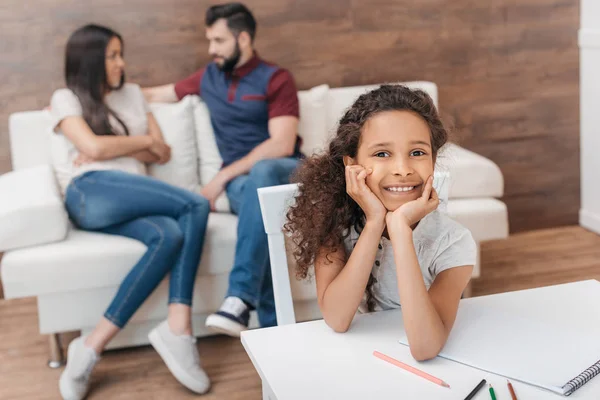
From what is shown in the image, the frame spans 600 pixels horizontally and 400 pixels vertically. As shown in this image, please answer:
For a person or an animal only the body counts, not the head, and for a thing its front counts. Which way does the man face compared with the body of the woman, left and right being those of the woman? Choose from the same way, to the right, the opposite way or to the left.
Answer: to the right

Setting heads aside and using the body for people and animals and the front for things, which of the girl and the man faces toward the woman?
the man

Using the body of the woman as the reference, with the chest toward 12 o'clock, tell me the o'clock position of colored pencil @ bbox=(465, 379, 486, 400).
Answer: The colored pencil is roughly at 1 o'clock from the woman.

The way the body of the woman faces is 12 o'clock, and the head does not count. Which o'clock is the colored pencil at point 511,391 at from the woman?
The colored pencil is roughly at 1 o'clock from the woman.

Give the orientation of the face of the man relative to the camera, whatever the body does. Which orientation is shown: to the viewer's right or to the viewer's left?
to the viewer's left

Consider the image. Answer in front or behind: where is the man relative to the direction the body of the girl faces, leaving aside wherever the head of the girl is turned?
behind

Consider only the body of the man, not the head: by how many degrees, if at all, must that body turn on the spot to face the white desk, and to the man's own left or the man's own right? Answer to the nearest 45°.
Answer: approximately 45° to the man's own left

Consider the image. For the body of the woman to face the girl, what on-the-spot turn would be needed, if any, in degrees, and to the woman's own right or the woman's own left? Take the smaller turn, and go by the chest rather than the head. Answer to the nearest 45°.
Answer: approximately 45° to the woman's own right
